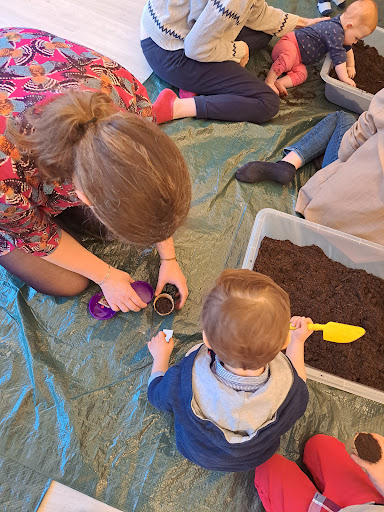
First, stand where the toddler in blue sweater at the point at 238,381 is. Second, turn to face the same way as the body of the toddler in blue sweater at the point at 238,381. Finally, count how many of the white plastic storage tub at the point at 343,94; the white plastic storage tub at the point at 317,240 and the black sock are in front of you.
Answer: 3

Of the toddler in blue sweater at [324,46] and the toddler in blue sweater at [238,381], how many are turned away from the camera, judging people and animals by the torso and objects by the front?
1

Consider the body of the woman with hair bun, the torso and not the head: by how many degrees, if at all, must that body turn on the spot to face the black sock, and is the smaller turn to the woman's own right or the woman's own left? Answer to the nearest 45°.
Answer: approximately 90° to the woman's own left

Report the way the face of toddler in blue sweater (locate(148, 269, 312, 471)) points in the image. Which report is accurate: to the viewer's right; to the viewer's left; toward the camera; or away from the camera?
away from the camera

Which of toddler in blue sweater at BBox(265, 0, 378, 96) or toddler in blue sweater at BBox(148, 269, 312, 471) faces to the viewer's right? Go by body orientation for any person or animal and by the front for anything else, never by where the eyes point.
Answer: toddler in blue sweater at BBox(265, 0, 378, 96)

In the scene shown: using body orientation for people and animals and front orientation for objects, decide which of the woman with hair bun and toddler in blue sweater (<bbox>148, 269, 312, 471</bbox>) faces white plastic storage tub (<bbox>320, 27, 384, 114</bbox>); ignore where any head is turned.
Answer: the toddler in blue sweater

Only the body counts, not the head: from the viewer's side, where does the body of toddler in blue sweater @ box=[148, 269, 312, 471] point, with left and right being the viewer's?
facing away from the viewer

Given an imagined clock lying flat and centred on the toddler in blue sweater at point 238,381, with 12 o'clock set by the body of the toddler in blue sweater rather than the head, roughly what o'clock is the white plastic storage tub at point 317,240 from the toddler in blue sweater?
The white plastic storage tub is roughly at 12 o'clock from the toddler in blue sweater.

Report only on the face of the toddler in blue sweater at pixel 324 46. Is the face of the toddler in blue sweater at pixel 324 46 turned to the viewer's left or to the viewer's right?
to the viewer's right

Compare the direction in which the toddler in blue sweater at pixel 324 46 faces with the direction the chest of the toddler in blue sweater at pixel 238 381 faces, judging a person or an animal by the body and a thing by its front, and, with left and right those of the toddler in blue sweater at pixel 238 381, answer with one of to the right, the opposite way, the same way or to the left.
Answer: to the right

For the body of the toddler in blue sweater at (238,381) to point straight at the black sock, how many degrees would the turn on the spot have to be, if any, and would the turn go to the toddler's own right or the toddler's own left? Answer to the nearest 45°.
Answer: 0° — they already face it

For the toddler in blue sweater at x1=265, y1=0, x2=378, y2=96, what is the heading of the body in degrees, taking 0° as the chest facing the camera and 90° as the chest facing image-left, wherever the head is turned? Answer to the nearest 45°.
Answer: approximately 270°
